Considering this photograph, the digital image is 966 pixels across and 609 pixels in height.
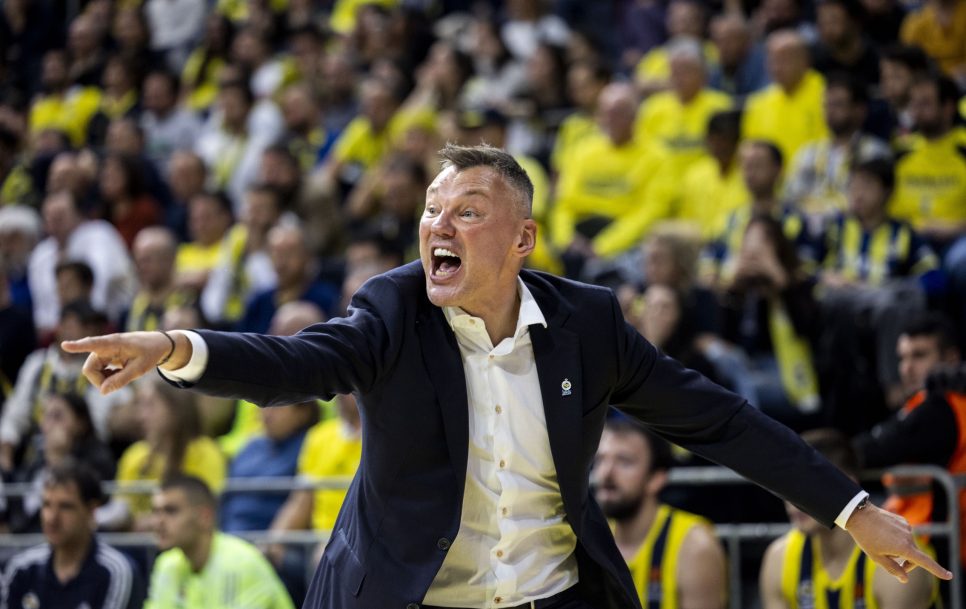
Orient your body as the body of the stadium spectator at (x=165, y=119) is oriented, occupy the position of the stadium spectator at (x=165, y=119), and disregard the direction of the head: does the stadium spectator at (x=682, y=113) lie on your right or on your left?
on your left

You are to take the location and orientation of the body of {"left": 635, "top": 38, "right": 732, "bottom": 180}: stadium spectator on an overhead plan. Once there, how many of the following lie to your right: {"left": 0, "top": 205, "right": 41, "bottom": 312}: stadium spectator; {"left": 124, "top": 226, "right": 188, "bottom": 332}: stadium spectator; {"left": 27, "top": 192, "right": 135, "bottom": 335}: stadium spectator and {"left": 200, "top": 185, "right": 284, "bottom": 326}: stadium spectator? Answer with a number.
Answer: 4

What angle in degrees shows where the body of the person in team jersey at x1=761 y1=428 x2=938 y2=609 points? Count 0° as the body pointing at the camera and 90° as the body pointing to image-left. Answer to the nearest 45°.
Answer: approximately 0°

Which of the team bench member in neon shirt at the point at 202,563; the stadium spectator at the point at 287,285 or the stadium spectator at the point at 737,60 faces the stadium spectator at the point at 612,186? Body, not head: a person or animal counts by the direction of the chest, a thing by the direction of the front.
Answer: the stadium spectator at the point at 737,60

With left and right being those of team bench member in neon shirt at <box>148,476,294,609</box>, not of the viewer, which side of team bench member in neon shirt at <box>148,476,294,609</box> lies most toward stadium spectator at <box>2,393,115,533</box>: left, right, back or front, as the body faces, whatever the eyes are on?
right

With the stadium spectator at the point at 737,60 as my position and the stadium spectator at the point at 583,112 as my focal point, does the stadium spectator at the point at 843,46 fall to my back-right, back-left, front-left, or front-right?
back-left

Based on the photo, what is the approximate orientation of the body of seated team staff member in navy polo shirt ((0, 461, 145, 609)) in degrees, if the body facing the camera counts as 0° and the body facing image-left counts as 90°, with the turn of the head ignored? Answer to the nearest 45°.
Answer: approximately 45°

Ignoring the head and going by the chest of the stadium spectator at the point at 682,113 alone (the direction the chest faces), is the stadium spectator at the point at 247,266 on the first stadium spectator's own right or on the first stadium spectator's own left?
on the first stadium spectator's own right

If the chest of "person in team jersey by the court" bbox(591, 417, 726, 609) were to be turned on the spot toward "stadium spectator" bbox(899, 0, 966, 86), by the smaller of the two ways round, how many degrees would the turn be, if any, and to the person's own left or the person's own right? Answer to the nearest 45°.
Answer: approximately 180°

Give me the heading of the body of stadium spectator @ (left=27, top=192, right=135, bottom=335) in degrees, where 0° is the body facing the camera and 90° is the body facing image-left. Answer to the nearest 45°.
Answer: approximately 45°
